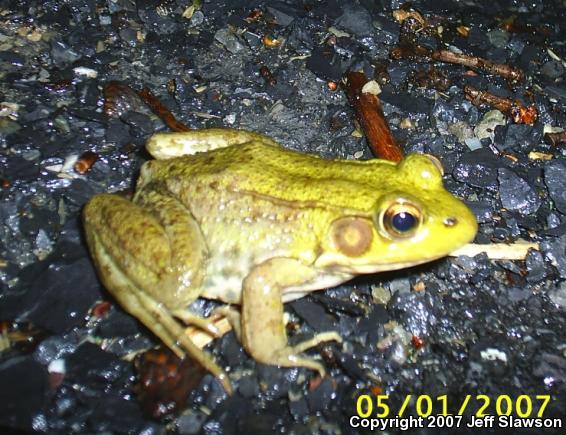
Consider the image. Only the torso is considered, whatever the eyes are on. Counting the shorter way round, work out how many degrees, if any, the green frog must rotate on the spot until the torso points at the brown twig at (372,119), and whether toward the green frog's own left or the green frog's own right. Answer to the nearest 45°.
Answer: approximately 90° to the green frog's own left

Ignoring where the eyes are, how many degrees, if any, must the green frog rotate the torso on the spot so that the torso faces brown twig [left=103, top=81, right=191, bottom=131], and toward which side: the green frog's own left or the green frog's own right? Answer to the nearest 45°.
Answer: approximately 135° to the green frog's own left

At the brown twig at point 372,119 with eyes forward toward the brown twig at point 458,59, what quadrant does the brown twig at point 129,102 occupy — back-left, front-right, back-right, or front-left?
back-left

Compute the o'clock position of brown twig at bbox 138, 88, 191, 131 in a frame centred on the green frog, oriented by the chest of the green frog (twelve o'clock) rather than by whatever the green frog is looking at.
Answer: The brown twig is roughly at 8 o'clock from the green frog.

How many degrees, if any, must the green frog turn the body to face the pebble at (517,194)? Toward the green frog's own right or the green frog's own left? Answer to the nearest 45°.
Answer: approximately 45° to the green frog's own left

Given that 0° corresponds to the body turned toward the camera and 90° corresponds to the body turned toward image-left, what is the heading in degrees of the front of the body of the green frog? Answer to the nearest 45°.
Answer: approximately 270°

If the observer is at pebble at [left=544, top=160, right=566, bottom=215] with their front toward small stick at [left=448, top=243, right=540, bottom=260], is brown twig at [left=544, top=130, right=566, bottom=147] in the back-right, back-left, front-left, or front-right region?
back-right

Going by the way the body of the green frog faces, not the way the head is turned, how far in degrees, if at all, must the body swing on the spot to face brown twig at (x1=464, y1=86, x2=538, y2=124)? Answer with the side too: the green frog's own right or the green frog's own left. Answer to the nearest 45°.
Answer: approximately 45° to the green frog's own left
